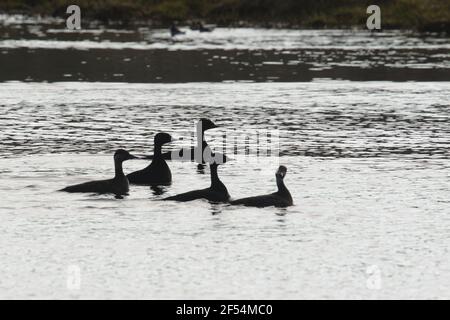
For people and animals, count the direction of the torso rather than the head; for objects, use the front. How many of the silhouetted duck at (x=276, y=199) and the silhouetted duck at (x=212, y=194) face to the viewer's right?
2

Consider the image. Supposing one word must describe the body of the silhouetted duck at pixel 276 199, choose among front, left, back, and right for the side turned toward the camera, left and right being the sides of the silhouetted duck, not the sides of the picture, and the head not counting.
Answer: right

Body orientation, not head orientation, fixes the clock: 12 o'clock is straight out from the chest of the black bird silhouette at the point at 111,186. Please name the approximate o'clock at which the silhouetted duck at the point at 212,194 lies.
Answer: The silhouetted duck is roughly at 1 o'clock from the black bird silhouette.

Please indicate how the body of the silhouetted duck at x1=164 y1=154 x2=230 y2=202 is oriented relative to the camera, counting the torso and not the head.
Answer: to the viewer's right

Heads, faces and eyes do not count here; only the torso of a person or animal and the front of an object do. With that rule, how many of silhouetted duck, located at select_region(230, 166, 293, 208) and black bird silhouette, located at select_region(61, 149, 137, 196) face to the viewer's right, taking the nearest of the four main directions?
2

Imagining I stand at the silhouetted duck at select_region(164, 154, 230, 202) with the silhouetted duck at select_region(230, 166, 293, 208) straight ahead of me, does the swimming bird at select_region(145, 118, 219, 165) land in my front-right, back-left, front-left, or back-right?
back-left

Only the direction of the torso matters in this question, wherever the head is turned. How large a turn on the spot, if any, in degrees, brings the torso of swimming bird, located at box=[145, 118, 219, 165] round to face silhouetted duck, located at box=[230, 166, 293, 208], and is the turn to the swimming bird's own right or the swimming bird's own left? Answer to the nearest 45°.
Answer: approximately 90° to the swimming bird's own right

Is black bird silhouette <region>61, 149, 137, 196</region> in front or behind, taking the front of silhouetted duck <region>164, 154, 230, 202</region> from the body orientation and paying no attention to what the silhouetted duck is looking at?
behind

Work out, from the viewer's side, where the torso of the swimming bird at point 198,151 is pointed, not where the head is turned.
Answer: to the viewer's right

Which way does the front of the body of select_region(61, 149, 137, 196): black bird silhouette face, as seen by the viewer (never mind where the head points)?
to the viewer's right

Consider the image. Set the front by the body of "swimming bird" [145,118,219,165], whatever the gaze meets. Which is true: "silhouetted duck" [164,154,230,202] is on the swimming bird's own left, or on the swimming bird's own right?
on the swimming bird's own right
